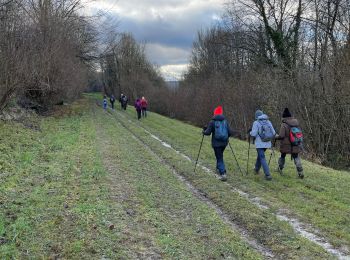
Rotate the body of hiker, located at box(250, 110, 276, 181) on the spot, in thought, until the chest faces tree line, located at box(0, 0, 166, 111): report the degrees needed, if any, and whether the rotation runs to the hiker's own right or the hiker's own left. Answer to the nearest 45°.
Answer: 0° — they already face it

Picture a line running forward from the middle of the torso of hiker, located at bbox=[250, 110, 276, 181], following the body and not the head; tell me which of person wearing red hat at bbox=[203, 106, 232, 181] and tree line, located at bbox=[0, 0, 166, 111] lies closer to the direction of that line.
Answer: the tree line

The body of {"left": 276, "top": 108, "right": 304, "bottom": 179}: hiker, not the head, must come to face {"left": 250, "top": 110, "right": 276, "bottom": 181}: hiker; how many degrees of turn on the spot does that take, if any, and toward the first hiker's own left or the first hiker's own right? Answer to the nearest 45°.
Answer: approximately 90° to the first hiker's own left

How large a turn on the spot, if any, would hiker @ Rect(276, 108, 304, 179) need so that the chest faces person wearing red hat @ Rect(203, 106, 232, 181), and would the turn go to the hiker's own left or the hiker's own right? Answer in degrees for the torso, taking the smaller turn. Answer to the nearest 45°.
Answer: approximately 90° to the hiker's own left

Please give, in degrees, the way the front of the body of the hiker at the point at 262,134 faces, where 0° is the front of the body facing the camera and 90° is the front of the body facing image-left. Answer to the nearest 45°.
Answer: approximately 135°

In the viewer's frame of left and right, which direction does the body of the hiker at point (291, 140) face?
facing away from the viewer and to the left of the viewer

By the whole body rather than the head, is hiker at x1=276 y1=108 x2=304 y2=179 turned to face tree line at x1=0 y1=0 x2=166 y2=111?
yes

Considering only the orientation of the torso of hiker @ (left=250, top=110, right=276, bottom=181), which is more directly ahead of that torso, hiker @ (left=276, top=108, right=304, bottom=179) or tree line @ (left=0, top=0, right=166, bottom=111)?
the tree line

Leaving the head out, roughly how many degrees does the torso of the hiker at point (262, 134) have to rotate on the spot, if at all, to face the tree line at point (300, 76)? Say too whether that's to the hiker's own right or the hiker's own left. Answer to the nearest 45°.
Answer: approximately 45° to the hiker's own right
